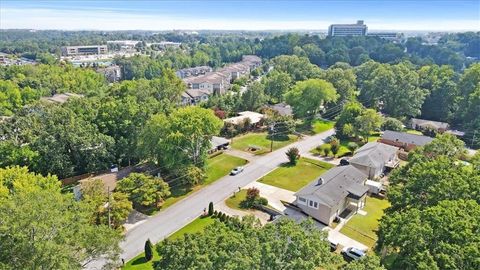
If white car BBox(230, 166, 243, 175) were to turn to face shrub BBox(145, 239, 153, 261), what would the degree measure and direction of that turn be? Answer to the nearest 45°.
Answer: approximately 45° to its left

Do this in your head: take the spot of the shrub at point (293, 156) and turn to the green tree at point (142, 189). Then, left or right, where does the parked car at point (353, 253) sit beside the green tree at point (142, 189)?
left

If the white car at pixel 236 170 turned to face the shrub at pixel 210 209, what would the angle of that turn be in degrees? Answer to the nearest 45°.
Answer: approximately 45° to its left

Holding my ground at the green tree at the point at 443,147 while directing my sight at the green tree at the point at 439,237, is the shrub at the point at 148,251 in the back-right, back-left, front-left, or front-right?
front-right

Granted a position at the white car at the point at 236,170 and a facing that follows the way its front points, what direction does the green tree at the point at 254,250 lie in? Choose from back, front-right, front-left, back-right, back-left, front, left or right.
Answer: front-left

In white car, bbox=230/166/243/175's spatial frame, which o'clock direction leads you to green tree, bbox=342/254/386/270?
The green tree is roughly at 10 o'clock from the white car.

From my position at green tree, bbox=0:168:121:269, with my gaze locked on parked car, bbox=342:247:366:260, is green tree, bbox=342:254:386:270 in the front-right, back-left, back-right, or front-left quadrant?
front-right
